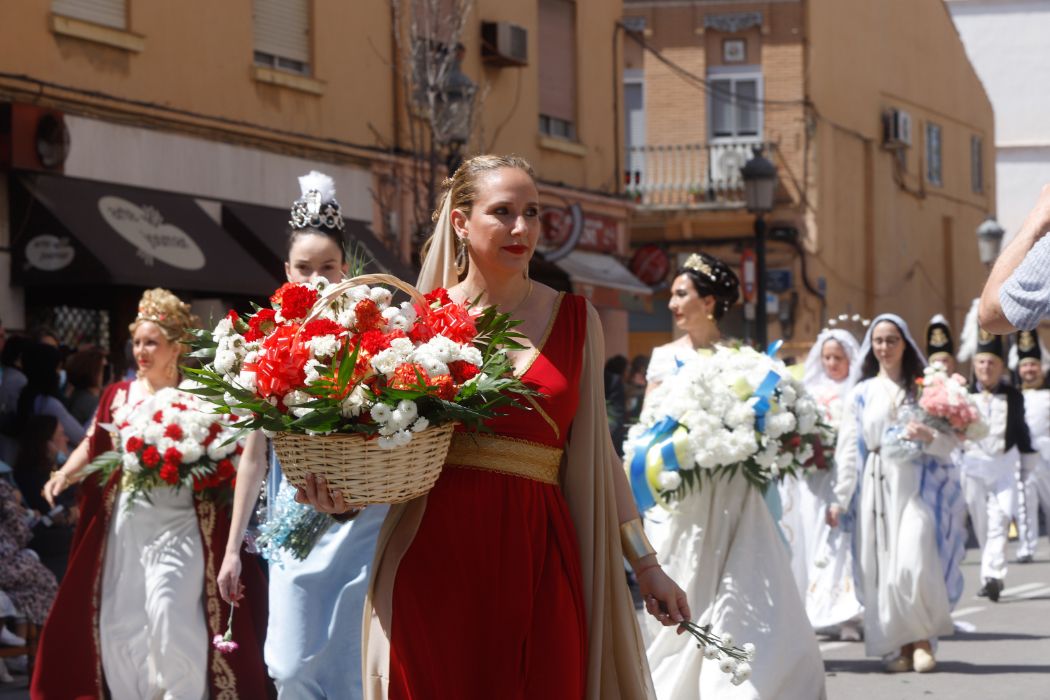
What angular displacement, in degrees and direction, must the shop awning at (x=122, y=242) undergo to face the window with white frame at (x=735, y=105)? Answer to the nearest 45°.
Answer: approximately 90° to its left

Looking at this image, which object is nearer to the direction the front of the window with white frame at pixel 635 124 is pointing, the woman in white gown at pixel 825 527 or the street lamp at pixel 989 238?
the woman in white gown

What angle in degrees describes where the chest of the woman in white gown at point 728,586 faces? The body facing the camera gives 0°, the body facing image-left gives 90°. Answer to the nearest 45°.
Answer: approximately 45°

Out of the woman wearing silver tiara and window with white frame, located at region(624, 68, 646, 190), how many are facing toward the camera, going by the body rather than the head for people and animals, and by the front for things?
2

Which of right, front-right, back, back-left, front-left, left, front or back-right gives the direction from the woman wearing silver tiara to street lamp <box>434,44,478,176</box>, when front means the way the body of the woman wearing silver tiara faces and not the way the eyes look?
back

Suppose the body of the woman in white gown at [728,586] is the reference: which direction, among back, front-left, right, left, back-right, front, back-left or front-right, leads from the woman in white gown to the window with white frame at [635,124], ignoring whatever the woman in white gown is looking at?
back-right

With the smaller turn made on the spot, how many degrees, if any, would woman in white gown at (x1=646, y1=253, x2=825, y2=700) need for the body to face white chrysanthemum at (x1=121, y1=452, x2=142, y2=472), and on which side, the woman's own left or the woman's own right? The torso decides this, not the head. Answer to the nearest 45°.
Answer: approximately 45° to the woman's own right

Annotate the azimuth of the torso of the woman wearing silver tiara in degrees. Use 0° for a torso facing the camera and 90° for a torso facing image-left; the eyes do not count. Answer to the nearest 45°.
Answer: approximately 0°
